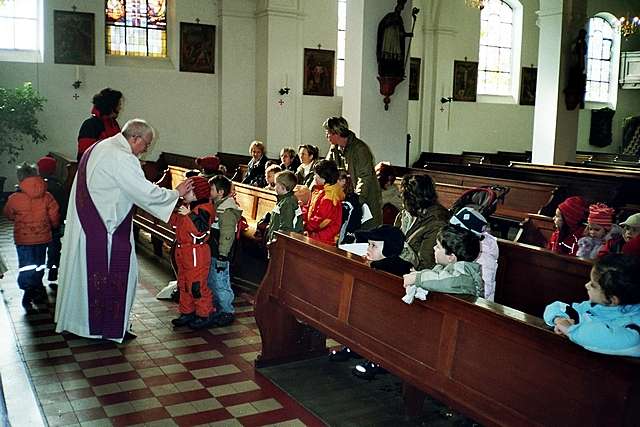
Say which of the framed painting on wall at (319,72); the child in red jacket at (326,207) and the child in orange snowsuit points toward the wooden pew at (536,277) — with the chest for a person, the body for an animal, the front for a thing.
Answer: the framed painting on wall

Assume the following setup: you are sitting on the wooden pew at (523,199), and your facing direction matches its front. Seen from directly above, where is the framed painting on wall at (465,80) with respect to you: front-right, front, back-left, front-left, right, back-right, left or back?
back-right

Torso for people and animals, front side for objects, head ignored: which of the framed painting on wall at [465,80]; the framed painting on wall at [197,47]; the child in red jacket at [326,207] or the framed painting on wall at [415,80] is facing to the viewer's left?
the child in red jacket

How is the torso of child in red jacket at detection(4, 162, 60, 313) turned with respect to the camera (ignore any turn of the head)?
away from the camera

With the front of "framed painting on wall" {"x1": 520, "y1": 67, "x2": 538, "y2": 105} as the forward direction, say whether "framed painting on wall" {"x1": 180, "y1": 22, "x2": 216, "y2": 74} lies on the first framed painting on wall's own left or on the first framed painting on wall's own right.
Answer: on the first framed painting on wall's own right

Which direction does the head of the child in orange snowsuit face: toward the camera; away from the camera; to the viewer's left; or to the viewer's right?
to the viewer's left

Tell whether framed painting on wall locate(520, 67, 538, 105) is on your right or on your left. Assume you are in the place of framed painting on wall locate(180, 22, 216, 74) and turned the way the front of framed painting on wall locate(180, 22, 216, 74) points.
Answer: on your left

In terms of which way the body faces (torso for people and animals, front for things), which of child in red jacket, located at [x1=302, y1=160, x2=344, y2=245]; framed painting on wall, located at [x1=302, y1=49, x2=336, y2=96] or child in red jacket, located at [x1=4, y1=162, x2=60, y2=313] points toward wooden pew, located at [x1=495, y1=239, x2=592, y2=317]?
the framed painting on wall

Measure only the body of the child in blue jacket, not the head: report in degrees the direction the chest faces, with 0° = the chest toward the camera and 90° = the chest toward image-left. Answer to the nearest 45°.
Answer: approximately 90°

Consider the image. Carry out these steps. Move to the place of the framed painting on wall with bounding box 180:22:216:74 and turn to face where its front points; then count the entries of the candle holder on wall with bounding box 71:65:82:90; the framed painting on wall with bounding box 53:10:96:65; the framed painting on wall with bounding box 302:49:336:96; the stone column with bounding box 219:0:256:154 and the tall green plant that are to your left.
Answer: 2

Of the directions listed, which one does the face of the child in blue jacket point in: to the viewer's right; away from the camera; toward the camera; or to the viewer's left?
to the viewer's left

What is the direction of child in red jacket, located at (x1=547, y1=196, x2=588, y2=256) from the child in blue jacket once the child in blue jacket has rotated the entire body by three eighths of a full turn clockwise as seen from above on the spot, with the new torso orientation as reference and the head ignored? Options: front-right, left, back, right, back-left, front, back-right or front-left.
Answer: front-left

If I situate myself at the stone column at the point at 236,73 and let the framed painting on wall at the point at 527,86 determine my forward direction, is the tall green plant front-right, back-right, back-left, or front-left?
back-right
